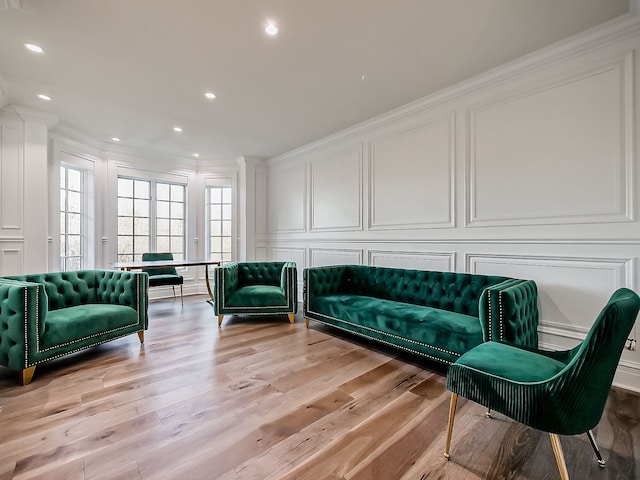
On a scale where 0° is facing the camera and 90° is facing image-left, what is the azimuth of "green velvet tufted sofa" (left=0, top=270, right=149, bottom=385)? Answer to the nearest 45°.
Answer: approximately 315°

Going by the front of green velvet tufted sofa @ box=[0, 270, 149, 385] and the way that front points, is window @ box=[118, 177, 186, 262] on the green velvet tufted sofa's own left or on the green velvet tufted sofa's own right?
on the green velvet tufted sofa's own left

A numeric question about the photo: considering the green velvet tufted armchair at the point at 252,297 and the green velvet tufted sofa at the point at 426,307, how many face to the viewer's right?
0

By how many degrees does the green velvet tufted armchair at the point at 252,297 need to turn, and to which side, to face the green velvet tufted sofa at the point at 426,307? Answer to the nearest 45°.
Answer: approximately 45° to its left
